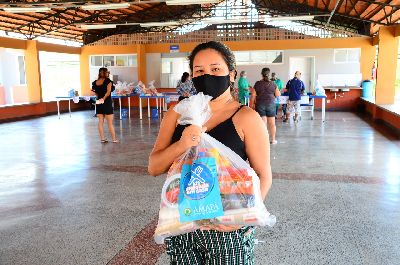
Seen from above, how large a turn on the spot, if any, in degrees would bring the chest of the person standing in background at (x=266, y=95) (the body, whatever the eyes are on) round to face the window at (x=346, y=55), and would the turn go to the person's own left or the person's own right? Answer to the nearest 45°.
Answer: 0° — they already face it

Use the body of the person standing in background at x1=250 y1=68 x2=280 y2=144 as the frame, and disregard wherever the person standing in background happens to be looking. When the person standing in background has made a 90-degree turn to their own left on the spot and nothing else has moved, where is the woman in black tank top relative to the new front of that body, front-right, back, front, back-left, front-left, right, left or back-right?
left

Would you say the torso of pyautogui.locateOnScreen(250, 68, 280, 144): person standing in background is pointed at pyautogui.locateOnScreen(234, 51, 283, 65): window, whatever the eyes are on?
yes

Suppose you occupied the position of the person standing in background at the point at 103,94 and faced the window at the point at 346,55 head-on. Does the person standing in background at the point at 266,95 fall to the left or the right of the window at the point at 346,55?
right

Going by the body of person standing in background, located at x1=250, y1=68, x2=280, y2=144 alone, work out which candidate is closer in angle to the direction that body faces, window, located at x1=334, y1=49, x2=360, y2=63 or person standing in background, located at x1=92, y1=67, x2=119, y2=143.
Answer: the window

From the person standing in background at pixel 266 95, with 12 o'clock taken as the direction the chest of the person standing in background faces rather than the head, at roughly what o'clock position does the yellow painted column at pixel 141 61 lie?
The yellow painted column is roughly at 11 o'clock from the person standing in background.

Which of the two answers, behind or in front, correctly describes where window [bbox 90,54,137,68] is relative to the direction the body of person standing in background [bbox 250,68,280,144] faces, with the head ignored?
in front

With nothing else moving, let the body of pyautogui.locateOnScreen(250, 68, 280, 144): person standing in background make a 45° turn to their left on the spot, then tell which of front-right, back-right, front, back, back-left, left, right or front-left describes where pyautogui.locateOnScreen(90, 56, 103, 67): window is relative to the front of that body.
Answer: front

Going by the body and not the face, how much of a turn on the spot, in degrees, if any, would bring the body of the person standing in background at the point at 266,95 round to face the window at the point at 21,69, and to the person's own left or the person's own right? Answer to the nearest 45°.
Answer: approximately 45° to the person's own left

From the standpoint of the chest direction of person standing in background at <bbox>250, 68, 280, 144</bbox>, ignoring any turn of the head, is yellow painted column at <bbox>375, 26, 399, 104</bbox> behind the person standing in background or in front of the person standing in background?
in front

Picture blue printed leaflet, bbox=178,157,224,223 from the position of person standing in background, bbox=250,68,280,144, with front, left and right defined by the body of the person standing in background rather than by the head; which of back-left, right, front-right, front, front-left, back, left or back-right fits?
back

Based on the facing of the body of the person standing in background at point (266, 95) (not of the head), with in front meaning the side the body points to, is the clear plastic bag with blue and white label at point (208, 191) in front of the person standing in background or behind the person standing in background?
behind

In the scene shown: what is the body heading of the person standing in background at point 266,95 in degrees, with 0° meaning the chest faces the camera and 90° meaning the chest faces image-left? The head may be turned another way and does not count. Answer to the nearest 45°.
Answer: approximately 180°
